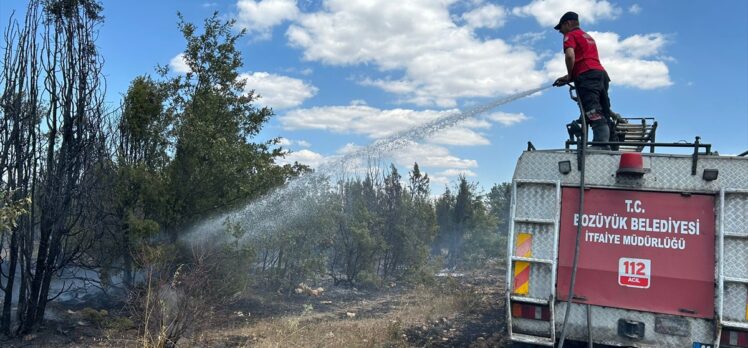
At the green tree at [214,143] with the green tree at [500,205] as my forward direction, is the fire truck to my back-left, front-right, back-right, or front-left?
back-right

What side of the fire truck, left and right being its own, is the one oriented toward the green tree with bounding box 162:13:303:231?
left

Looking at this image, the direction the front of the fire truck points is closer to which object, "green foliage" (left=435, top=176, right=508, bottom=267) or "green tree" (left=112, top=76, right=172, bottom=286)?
the green foliage

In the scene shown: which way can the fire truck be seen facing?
away from the camera

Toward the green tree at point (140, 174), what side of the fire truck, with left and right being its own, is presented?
left

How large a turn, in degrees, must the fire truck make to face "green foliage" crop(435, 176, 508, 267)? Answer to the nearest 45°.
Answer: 0° — it already faces it

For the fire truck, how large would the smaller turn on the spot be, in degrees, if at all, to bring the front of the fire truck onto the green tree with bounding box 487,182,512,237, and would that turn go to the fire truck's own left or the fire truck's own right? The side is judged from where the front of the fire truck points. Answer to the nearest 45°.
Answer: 0° — it already faces it
